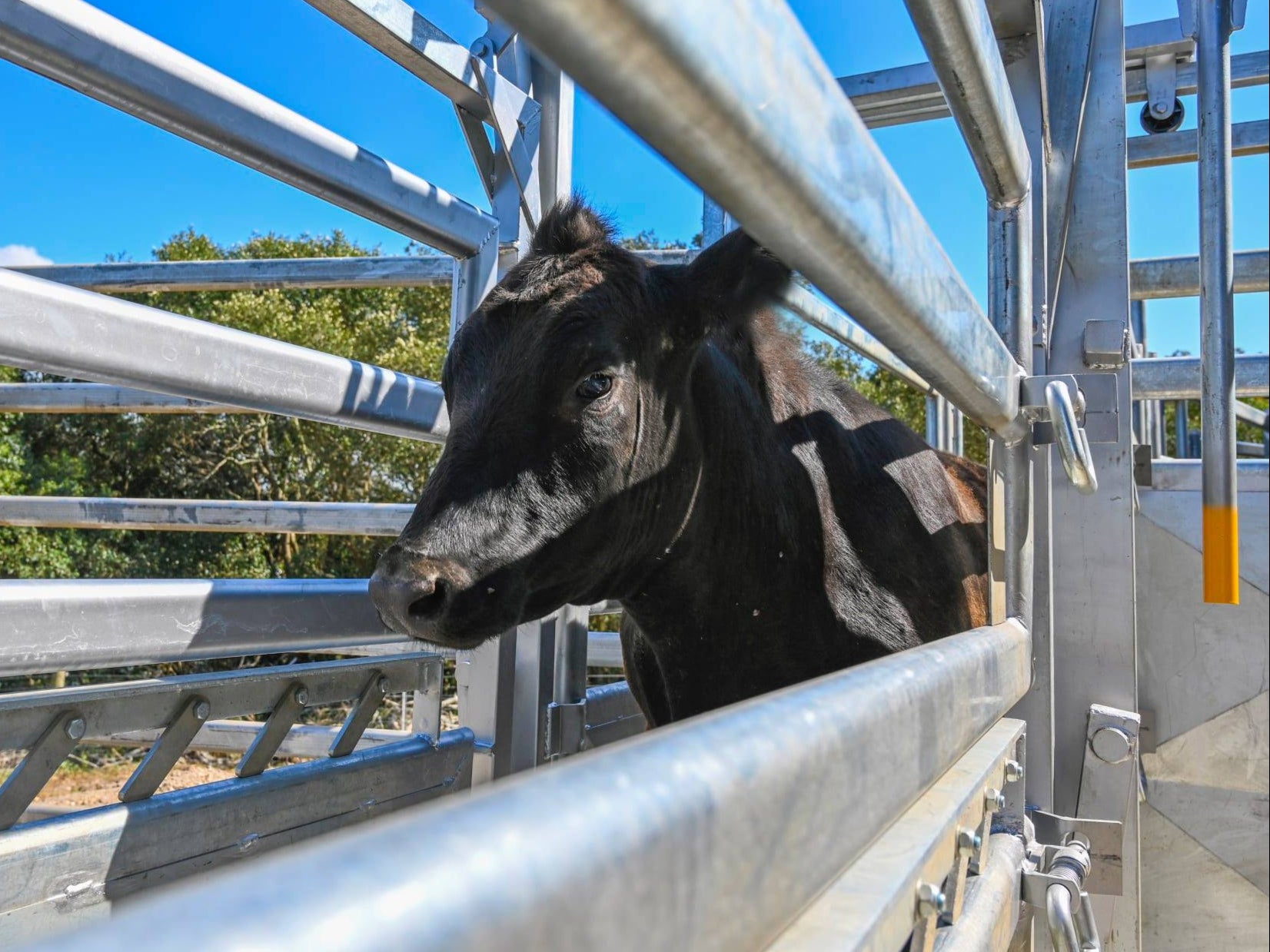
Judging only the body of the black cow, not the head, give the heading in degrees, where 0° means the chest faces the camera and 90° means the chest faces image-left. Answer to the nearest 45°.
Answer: approximately 45°
